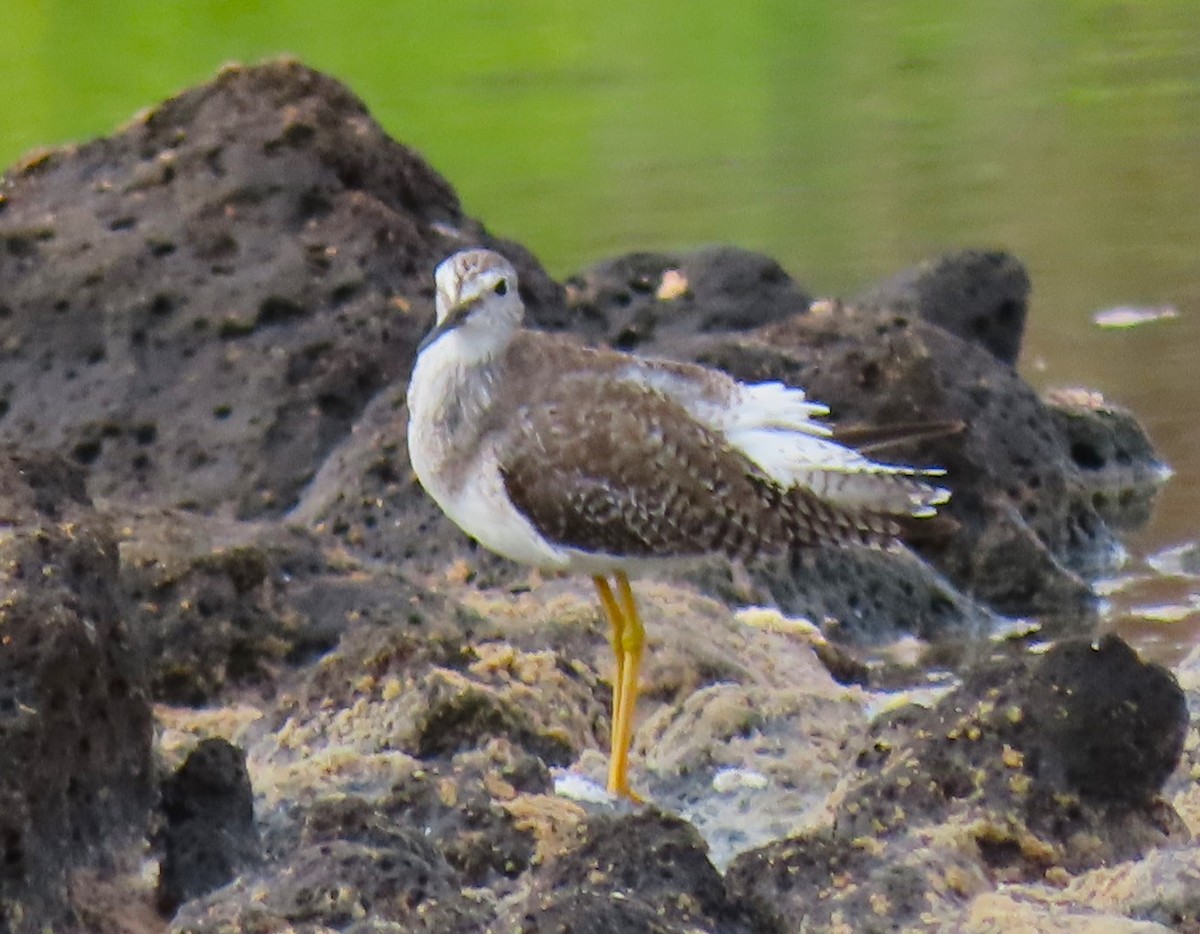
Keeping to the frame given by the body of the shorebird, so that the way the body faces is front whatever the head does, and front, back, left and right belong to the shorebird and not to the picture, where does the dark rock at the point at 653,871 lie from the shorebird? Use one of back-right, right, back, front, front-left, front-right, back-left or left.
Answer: left

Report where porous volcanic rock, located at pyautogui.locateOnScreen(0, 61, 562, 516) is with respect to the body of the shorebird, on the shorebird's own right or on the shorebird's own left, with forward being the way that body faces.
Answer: on the shorebird's own right

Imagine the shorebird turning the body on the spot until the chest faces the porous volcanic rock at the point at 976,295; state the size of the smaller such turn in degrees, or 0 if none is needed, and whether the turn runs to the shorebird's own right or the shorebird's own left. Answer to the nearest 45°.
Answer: approximately 90° to the shorebird's own right

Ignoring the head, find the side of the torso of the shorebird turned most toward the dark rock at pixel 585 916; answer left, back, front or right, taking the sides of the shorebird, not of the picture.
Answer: left

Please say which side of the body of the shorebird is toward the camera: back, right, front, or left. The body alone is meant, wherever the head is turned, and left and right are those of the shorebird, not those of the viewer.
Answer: left

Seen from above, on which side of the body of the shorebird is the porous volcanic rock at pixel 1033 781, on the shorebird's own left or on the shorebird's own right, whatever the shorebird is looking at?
on the shorebird's own left

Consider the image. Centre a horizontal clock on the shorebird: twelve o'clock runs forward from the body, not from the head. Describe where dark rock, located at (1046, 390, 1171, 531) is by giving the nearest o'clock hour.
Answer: The dark rock is roughly at 4 o'clock from the shorebird.

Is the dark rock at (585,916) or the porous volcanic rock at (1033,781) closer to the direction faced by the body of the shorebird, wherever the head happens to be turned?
the dark rock

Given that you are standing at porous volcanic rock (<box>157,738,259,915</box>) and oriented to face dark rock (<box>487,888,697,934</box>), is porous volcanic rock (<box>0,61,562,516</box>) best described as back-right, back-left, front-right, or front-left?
back-left

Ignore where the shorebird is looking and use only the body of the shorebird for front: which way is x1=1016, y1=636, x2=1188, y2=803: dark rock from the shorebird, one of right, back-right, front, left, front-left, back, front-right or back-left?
back-left

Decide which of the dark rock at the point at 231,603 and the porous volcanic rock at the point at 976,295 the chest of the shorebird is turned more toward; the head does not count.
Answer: the dark rock

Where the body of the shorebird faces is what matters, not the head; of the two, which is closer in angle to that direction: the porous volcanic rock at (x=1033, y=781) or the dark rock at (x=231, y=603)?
the dark rock

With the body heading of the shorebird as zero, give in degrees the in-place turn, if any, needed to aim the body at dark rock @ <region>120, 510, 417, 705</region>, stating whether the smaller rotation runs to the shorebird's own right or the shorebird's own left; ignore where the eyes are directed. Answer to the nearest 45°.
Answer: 0° — it already faces it

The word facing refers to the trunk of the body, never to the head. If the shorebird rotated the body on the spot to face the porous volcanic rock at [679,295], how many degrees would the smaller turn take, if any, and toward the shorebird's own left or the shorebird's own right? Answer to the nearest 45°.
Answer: approximately 90° to the shorebird's own right
